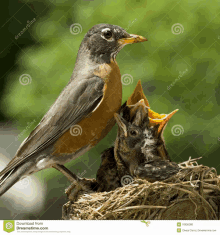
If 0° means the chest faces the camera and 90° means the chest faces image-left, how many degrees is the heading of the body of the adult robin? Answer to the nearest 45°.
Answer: approximately 270°
